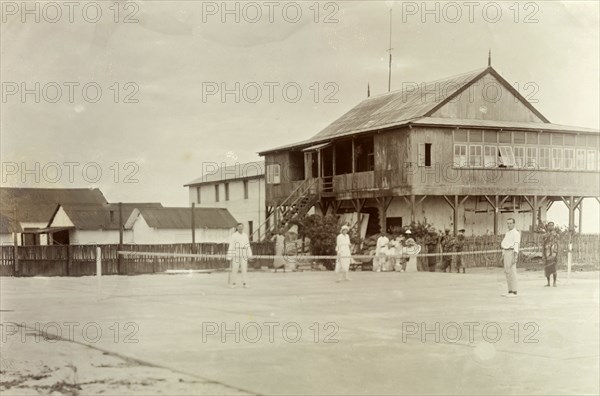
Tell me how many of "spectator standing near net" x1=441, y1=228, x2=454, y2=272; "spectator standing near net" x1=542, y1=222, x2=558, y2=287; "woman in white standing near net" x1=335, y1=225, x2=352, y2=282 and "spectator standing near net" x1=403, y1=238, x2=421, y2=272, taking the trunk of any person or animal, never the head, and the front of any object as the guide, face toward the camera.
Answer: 4

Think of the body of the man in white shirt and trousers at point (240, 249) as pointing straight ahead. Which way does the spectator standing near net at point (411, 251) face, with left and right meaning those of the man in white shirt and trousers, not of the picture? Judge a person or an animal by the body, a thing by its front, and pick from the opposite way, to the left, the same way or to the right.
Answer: the same way

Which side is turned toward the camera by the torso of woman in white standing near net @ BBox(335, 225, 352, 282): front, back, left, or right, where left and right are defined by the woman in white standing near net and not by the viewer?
front

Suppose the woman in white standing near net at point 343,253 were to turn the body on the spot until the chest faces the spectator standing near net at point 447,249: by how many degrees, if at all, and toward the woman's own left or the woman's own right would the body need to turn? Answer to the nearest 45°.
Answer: approximately 90° to the woman's own left

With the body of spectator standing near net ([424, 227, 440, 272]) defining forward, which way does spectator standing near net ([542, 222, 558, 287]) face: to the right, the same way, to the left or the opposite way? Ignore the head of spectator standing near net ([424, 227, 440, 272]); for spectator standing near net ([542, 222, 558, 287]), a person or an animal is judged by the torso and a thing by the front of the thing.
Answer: the same way

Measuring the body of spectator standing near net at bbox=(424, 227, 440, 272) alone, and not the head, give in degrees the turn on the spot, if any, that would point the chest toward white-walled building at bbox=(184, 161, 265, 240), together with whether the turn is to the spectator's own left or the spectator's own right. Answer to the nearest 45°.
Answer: approximately 135° to the spectator's own right

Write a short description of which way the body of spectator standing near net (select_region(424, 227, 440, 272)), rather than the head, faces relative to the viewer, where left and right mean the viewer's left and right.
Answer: facing the viewer

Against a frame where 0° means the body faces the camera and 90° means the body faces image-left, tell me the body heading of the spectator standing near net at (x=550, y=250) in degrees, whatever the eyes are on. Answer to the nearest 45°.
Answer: approximately 0°

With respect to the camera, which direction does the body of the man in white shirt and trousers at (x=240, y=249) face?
toward the camera

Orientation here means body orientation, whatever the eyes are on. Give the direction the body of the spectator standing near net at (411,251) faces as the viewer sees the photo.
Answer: toward the camera

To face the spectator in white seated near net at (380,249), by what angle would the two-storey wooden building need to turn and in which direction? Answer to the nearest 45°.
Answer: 0° — it already faces them

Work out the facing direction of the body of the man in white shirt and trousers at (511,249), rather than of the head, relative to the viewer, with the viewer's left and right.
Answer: facing the viewer and to the left of the viewer

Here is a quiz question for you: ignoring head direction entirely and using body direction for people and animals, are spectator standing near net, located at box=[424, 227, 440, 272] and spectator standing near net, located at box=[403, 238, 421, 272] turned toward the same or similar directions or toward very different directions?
same or similar directions
